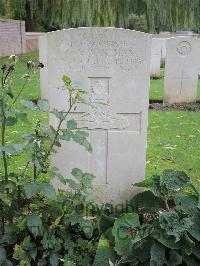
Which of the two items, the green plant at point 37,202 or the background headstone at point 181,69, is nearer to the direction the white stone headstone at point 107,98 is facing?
the green plant

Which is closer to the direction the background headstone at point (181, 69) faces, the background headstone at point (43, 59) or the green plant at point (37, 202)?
the green plant

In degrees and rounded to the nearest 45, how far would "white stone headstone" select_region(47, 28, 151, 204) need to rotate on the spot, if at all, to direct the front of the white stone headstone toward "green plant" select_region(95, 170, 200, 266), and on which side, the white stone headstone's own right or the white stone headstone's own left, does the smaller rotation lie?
0° — it already faces it

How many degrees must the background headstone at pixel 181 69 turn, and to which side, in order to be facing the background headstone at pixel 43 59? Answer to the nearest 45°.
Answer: approximately 90° to its right

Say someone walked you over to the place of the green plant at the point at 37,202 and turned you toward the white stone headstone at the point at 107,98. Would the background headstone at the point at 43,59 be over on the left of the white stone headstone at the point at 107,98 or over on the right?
left

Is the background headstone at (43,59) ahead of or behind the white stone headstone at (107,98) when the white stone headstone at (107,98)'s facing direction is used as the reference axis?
behind

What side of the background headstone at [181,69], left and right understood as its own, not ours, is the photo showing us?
front

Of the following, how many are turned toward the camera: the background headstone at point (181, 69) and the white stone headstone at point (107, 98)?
2

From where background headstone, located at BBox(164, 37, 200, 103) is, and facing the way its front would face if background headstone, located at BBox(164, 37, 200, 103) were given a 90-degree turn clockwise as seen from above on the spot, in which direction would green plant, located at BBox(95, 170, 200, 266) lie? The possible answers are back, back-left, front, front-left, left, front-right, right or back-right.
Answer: left

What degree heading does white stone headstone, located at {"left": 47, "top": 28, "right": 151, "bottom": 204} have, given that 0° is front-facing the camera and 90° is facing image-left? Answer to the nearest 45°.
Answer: approximately 0°

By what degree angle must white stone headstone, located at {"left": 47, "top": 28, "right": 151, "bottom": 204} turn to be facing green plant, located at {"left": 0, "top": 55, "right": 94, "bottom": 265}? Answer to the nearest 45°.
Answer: approximately 45° to its right

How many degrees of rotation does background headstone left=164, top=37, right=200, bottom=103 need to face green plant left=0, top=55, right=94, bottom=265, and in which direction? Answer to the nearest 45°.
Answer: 0° — it already faces it

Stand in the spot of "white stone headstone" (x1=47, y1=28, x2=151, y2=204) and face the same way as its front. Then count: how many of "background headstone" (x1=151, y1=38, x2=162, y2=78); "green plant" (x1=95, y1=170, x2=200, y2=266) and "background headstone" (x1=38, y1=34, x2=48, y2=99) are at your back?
2
